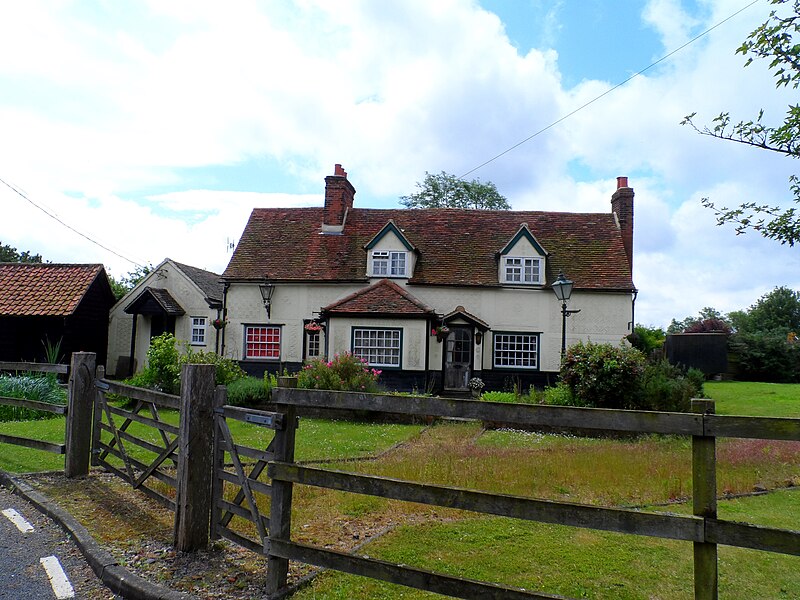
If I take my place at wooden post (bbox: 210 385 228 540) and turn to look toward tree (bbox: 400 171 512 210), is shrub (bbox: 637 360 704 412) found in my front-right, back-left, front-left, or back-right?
front-right

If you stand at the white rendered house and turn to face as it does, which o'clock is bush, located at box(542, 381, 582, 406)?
The bush is roughly at 11 o'clock from the white rendered house.

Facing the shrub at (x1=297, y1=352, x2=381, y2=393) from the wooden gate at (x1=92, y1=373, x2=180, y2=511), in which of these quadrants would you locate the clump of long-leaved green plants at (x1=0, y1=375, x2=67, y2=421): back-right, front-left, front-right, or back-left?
front-left

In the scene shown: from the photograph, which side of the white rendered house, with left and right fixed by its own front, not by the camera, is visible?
front

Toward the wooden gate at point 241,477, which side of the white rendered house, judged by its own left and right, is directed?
front

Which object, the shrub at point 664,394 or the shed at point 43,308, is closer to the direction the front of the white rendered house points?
the shrub

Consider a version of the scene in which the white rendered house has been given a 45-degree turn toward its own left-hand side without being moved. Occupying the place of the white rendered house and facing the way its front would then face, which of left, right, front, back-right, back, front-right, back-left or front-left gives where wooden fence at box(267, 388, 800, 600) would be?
front-right

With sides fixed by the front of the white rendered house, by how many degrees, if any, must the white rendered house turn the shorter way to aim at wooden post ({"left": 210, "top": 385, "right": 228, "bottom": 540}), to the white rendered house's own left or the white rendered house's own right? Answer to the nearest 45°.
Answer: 0° — it already faces it

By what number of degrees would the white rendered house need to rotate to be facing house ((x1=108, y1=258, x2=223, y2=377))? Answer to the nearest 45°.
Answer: approximately 90° to its right

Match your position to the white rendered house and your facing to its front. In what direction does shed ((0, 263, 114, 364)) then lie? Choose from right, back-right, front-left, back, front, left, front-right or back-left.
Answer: right

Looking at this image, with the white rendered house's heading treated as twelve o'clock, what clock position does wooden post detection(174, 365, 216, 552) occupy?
The wooden post is roughly at 12 o'clock from the white rendered house.

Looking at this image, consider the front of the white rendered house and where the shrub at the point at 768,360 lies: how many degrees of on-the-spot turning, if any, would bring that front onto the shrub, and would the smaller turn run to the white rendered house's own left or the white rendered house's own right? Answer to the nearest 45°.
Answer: approximately 135° to the white rendered house's own left

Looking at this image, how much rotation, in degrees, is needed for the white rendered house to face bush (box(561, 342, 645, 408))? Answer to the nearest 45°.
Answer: approximately 45° to its left

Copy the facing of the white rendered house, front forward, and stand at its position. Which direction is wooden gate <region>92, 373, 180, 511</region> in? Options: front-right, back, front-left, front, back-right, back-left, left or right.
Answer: front

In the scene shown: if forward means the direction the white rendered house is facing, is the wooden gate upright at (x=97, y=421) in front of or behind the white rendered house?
in front
